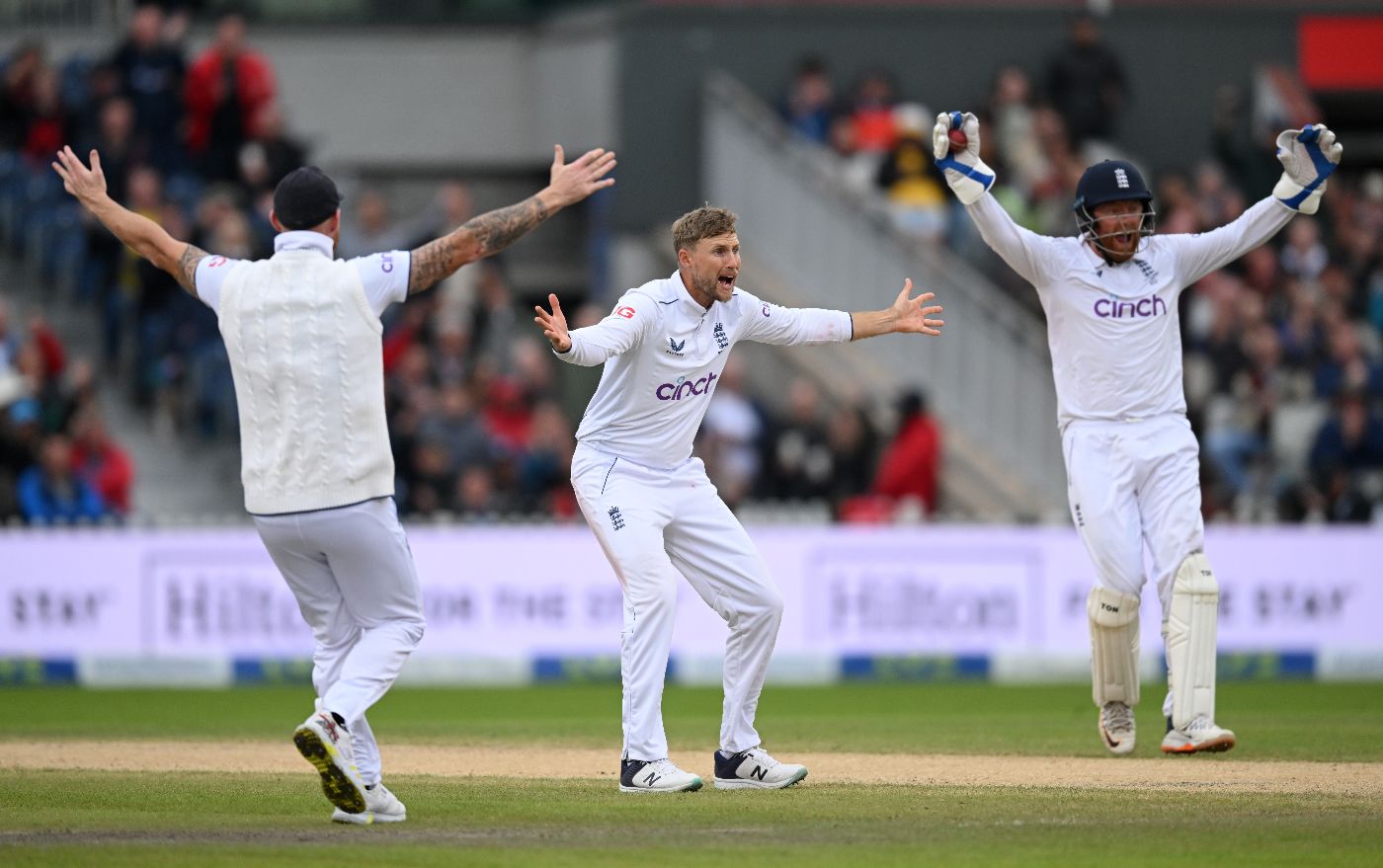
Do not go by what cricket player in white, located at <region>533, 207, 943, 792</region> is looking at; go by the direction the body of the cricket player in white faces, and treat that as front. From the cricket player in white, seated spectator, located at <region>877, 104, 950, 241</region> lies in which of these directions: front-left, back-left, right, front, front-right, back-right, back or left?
back-left

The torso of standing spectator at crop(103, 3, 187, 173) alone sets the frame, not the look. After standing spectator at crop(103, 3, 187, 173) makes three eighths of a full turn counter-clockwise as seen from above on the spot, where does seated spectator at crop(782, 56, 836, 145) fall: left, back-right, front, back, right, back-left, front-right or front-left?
front-right

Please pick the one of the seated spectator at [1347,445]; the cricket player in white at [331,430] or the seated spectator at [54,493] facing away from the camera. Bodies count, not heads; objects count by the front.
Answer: the cricket player in white

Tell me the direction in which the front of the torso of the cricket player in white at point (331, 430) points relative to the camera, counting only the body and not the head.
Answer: away from the camera

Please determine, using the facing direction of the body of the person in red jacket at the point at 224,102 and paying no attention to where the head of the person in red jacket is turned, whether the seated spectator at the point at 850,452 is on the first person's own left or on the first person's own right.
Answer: on the first person's own left

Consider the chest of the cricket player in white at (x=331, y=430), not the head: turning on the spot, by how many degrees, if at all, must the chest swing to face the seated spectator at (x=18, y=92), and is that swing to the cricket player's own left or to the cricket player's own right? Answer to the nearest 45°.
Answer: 0° — they already face them

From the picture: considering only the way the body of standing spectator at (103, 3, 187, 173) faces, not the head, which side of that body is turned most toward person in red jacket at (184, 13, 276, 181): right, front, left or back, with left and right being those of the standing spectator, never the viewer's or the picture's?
left

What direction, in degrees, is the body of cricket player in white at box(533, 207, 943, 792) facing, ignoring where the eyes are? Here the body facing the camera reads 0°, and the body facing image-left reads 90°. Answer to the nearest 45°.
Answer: approximately 315°
